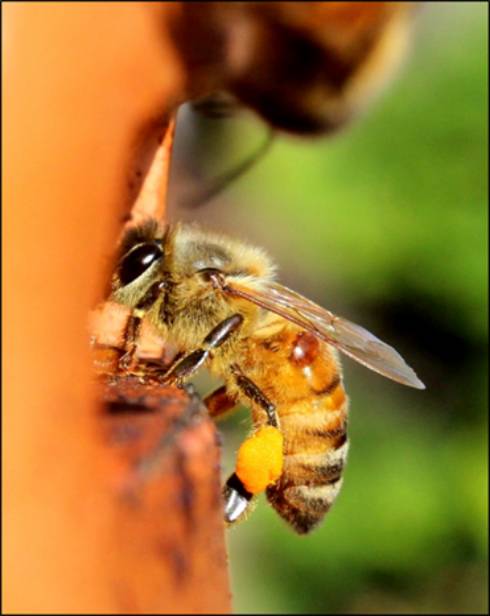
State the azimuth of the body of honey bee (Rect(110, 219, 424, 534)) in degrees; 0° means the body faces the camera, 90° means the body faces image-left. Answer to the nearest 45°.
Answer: approximately 90°
